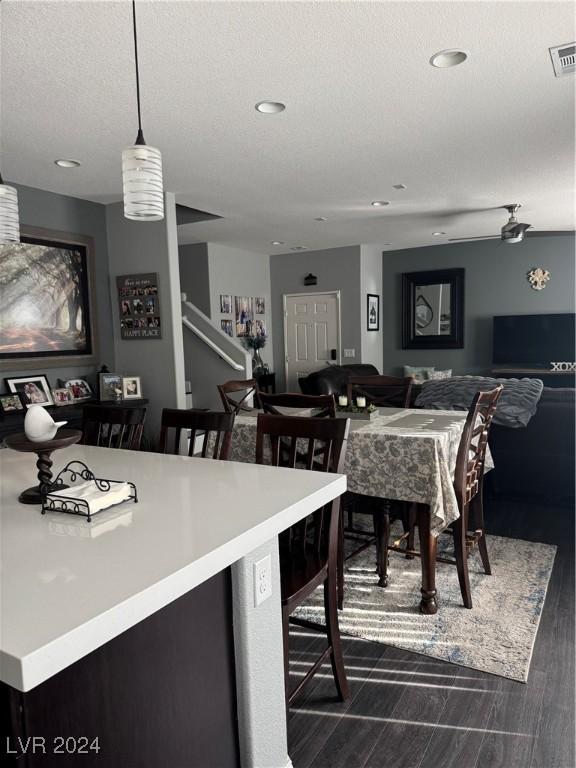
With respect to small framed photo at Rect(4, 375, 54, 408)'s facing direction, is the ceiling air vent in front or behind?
in front

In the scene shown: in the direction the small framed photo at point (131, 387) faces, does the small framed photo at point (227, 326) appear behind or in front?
behind

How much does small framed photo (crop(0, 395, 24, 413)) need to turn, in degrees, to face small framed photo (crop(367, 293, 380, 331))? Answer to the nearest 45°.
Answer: approximately 90° to its left

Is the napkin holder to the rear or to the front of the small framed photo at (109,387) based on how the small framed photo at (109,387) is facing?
to the front

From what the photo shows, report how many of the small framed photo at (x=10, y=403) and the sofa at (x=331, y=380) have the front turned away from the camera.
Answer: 1

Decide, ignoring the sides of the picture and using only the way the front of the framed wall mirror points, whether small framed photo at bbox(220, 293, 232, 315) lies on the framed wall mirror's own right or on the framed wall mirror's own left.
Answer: on the framed wall mirror's own right

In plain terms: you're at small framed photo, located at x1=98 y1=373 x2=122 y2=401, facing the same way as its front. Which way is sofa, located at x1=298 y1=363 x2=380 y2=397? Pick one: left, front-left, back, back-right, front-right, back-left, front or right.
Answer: back-left

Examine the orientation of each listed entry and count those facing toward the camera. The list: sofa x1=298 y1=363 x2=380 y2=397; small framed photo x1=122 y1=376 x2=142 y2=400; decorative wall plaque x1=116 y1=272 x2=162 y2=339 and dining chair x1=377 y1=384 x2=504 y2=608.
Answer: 2

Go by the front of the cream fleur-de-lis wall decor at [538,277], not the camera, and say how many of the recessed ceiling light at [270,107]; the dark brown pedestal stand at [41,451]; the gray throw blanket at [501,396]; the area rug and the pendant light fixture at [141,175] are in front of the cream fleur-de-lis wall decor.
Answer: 5

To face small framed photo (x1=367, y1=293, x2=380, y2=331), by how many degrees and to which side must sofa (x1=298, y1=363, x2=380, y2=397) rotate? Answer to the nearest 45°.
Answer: approximately 45° to its right

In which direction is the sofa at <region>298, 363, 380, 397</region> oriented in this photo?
away from the camera

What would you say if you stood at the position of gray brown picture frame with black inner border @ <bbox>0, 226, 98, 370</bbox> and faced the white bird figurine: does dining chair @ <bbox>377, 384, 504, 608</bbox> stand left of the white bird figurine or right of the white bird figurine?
left

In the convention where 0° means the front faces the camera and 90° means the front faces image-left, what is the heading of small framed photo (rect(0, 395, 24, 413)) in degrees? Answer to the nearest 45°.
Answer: approximately 315°
